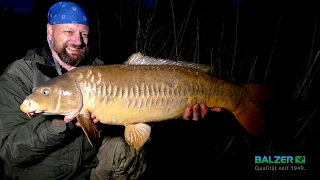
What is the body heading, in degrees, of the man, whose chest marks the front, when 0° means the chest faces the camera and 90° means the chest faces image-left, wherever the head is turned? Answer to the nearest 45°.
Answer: approximately 315°
